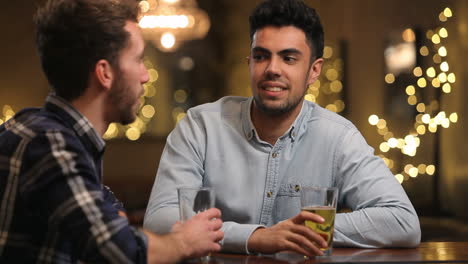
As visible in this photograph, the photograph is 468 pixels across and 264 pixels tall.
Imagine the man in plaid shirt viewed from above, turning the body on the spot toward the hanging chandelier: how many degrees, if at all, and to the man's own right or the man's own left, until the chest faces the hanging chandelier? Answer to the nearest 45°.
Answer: approximately 45° to the man's own left

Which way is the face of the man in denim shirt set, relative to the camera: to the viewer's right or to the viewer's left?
to the viewer's left

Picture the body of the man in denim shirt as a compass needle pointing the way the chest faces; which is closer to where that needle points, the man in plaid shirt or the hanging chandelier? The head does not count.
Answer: the man in plaid shirt

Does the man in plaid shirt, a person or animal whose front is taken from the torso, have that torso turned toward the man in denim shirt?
yes

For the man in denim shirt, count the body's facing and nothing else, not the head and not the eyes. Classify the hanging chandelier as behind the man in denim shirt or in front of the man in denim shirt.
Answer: behind

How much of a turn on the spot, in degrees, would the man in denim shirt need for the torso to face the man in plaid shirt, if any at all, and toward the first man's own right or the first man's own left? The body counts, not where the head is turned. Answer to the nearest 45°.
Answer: approximately 45° to the first man's own right

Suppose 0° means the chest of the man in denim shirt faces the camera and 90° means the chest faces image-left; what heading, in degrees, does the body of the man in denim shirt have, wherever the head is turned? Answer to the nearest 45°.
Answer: approximately 0°

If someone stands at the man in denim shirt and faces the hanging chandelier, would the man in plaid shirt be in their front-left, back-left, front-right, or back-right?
back-left

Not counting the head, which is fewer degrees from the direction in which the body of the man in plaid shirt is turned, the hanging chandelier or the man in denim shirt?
the man in denim shirt

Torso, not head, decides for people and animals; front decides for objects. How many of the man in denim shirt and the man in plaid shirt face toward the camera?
1

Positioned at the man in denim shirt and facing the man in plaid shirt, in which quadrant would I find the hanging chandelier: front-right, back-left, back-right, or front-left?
back-right

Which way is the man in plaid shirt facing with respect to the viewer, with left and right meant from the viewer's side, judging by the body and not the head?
facing away from the viewer and to the right of the viewer

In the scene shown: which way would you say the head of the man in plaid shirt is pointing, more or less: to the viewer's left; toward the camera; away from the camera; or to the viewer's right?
to the viewer's right
